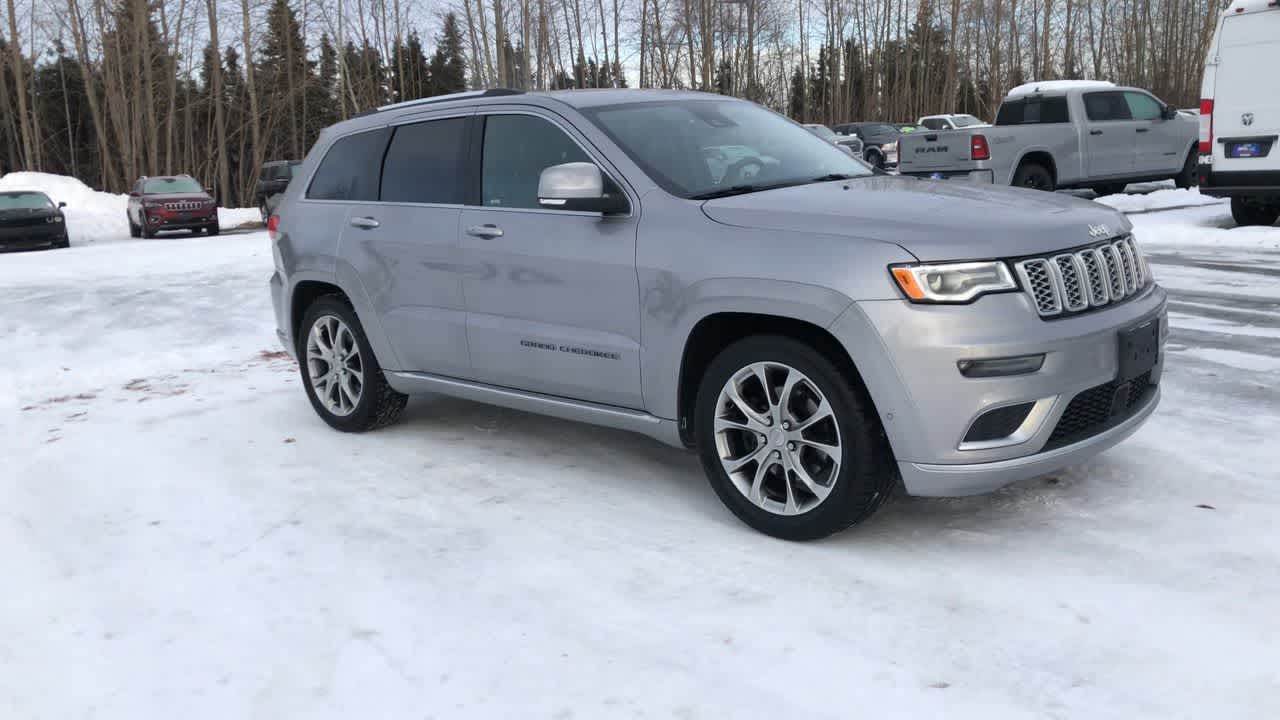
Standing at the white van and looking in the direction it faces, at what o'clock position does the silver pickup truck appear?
The silver pickup truck is roughly at 11 o'clock from the white van.

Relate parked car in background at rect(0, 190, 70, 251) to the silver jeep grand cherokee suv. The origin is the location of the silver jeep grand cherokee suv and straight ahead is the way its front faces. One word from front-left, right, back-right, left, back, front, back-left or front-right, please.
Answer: back

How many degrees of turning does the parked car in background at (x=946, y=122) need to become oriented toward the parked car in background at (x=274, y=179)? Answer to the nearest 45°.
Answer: approximately 90° to its right

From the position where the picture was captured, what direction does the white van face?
facing away from the viewer

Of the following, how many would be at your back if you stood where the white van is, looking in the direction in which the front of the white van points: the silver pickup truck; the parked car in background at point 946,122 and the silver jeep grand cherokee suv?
1

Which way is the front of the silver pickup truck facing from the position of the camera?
facing away from the viewer and to the right of the viewer

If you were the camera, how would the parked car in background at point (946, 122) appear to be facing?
facing the viewer and to the right of the viewer

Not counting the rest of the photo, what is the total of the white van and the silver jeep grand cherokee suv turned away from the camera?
1

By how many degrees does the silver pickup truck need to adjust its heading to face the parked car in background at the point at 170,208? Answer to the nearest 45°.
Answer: approximately 135° to its left

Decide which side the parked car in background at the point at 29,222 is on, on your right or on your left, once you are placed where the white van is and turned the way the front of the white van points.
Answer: on your left

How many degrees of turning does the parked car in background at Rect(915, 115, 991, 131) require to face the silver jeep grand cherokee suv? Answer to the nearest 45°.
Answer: approximately 45° to its right

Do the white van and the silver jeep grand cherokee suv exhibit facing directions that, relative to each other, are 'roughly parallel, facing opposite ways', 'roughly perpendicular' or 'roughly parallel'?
roughly perpendicular

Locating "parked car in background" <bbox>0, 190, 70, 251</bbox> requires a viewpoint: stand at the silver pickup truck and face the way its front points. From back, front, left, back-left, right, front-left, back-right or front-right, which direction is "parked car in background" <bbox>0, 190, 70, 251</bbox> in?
back-left

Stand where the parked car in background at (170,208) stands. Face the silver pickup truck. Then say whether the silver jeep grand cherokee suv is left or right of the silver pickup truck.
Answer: right

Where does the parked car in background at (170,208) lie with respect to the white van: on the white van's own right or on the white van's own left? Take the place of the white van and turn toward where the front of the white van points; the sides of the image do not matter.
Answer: on the white van's own left
